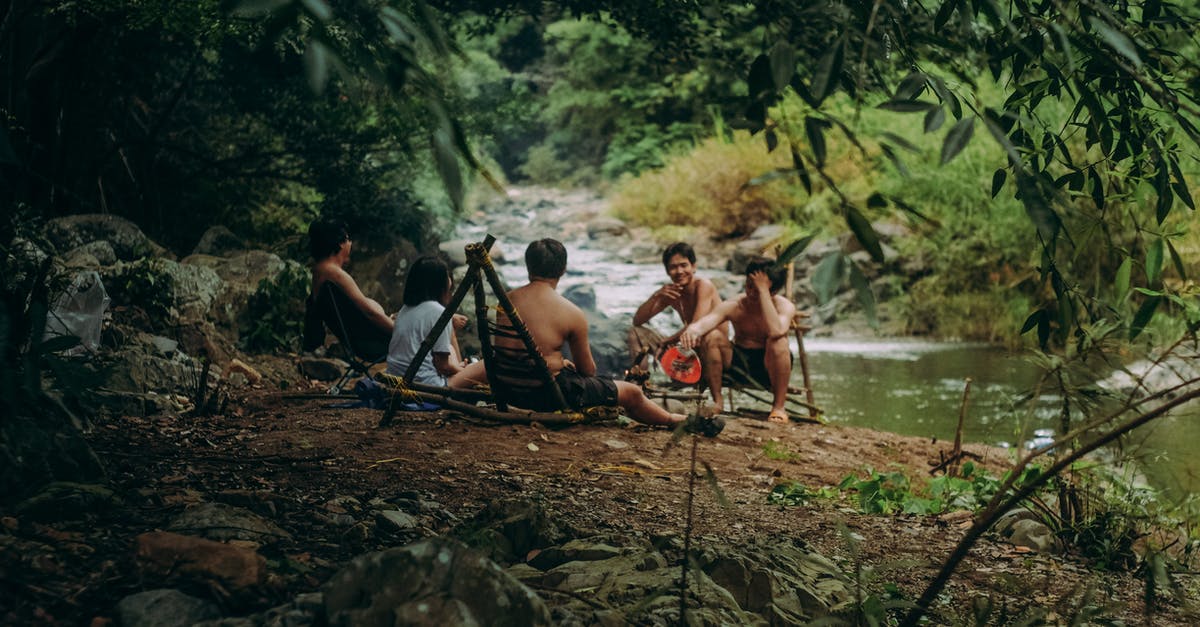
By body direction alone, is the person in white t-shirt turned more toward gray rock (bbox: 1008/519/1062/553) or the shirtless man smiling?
the shirtless man smiling

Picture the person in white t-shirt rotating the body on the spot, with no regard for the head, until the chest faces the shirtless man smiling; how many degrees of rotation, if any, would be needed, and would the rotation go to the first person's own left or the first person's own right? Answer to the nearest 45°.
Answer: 0° — they already face them

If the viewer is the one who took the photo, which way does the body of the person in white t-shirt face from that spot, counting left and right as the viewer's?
facing away from the viewer and to the right of the viewer

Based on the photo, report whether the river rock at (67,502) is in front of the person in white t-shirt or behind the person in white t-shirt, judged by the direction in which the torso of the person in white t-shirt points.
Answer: behind

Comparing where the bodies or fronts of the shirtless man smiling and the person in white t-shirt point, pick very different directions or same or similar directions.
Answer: very different directions

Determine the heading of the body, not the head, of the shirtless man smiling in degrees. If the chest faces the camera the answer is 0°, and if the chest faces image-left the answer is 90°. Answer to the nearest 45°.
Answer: approximately 45°

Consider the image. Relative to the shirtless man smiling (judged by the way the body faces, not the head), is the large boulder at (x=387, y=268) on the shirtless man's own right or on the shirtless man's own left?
on the shirtless man's own right

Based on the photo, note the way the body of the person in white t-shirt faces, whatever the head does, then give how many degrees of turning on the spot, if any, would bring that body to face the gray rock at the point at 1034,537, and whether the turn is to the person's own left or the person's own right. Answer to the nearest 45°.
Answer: approximately 90° to the person's own right

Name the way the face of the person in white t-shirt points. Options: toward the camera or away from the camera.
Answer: away from the camera

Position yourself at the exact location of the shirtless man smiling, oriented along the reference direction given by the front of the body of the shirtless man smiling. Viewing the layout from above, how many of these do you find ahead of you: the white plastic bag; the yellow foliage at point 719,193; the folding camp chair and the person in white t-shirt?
3
